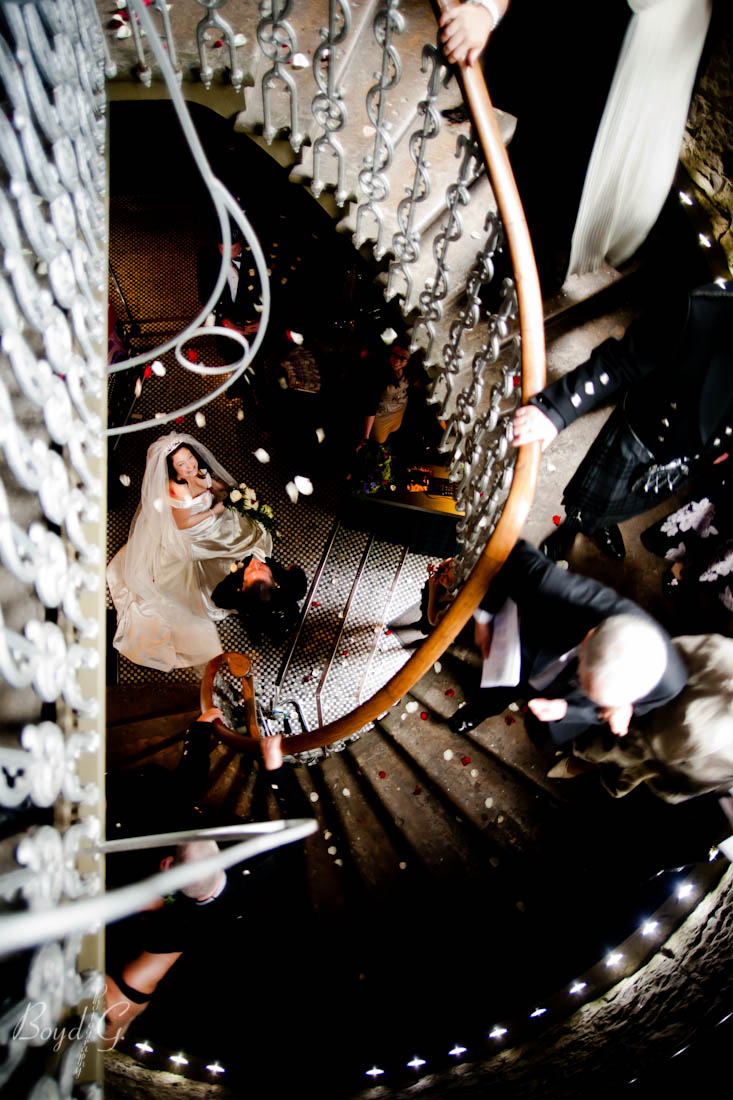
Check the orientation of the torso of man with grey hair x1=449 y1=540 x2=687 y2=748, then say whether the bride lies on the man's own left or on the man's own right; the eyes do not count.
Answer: on the man's own right

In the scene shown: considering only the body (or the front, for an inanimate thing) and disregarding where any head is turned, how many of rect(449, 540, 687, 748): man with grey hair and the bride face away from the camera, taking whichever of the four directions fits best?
0

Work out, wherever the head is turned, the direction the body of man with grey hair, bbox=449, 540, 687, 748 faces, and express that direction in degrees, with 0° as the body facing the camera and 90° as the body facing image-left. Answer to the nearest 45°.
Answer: approximately 45°

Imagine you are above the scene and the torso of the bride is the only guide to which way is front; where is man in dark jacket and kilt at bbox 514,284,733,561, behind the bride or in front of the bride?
in front

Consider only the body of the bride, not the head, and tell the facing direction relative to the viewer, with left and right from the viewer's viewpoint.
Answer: facing the viewer and to the right of the viewer
